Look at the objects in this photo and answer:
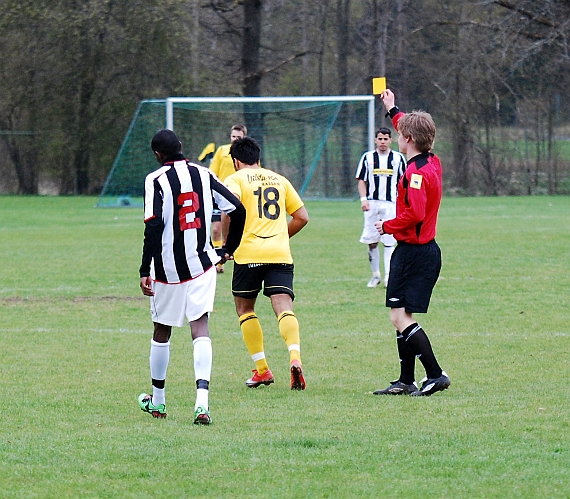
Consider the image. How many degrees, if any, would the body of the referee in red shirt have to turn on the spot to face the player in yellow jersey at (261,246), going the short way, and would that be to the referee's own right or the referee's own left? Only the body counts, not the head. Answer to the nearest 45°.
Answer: approximately 45° to the referee's own right

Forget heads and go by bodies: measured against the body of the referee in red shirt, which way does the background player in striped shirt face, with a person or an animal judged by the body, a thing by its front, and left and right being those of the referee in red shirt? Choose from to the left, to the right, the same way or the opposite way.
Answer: to the left

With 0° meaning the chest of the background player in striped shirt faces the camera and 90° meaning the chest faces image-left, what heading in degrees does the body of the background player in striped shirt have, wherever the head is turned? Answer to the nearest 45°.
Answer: approximately 0°

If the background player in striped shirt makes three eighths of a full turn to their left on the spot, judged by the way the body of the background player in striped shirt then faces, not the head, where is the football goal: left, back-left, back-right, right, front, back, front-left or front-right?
front-left

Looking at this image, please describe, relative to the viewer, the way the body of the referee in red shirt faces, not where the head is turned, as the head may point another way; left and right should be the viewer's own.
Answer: facing to the left of the viewer

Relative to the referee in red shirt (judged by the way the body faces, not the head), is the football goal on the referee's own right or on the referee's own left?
on the referee's own right

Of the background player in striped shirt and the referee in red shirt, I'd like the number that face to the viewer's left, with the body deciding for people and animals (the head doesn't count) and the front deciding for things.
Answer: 1

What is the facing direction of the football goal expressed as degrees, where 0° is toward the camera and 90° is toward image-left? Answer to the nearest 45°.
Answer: approximately 315°

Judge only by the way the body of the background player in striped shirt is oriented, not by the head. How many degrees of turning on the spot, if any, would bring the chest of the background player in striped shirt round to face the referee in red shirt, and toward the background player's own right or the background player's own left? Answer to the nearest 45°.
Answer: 0° — they already face them

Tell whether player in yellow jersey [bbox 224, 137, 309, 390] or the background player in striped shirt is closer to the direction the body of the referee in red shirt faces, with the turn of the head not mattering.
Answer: the player in yellow jersey

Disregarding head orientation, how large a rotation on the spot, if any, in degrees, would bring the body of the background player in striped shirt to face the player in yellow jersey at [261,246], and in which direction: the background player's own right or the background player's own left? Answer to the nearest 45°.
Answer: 0° — they already face them
